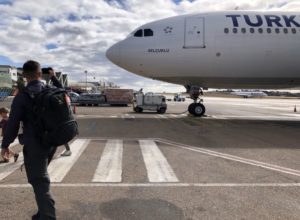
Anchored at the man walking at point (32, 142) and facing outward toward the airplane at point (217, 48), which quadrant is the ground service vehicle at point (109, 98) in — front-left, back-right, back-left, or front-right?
front-left

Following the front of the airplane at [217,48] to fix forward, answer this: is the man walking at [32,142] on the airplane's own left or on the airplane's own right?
on the airplane's own left

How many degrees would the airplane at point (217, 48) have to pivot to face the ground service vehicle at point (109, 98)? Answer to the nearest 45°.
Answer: approximately 45° to its right

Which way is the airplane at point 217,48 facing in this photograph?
to the viewer's left

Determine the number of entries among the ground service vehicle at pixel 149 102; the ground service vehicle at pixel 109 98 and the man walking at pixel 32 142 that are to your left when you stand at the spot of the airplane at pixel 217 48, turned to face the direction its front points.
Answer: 1
